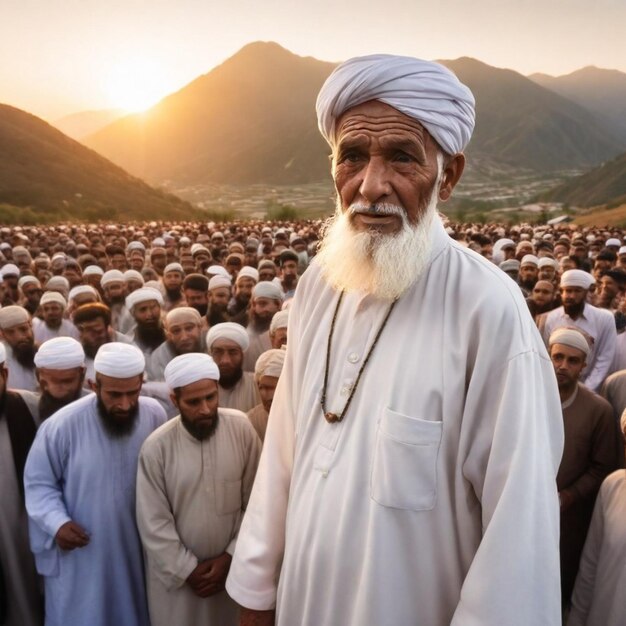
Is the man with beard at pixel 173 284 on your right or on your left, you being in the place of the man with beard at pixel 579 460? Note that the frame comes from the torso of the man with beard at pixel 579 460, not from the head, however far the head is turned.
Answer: on your right

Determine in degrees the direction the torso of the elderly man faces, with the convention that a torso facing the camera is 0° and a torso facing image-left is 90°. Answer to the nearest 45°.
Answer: approximately 45°

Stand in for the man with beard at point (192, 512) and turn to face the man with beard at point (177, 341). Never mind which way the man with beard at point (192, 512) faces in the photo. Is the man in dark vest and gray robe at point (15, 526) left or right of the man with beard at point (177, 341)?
left

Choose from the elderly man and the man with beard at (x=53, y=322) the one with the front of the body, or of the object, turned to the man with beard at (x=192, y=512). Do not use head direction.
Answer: the man with beard at (x=53, y=322)

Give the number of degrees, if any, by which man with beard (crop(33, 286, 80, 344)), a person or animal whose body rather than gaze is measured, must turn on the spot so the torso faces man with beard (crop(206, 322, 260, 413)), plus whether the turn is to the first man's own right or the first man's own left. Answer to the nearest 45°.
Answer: approximately 45° to the first man's own left

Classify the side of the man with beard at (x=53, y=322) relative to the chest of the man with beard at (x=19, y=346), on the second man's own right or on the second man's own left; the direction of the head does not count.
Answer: on the second man's own left

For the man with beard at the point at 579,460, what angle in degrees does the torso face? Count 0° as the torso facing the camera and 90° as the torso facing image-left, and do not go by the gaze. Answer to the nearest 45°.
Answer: approximately 45°

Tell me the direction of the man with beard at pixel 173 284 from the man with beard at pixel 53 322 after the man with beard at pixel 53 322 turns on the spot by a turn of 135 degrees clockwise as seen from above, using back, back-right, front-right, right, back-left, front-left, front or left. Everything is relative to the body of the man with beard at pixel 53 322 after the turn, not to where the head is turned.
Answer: right

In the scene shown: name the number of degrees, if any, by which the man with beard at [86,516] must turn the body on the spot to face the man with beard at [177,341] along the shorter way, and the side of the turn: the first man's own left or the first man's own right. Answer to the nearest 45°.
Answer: approximately 135° to the first man's own left
